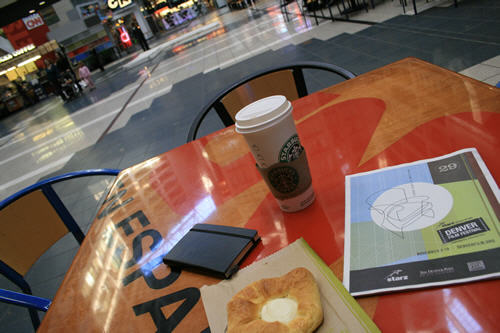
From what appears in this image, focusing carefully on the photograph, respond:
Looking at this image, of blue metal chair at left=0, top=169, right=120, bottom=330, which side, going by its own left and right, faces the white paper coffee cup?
front

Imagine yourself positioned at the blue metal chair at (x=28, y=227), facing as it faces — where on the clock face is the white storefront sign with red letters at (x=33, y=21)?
The white storefront sign with red letters is roughly at 8 o'clock from the blue metal chair.

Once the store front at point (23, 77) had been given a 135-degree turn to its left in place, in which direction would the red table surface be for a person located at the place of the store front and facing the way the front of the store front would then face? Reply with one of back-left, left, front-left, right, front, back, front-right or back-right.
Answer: back

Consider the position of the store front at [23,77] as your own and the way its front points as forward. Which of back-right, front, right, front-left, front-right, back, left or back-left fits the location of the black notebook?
front-right

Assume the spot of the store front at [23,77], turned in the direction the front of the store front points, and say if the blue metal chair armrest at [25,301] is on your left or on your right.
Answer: on your right

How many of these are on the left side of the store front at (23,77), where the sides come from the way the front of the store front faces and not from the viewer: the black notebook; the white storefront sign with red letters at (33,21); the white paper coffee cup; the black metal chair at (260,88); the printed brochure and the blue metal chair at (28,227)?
1

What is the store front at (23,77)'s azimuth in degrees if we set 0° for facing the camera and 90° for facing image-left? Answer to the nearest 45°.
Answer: approximately 315°

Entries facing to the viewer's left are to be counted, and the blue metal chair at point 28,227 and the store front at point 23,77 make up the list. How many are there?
0

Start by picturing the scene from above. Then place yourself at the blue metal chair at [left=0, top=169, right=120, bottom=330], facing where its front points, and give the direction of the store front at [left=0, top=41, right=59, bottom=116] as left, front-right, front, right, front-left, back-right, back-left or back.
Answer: back-left

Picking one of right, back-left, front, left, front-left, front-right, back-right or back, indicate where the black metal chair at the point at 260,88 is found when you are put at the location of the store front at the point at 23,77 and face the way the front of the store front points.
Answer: front-right

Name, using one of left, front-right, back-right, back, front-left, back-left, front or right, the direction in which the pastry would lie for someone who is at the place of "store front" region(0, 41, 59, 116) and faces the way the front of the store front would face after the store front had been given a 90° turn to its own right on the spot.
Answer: front-left

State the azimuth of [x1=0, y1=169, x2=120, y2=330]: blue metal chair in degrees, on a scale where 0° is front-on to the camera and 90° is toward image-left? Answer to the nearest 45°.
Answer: approximately 315°
